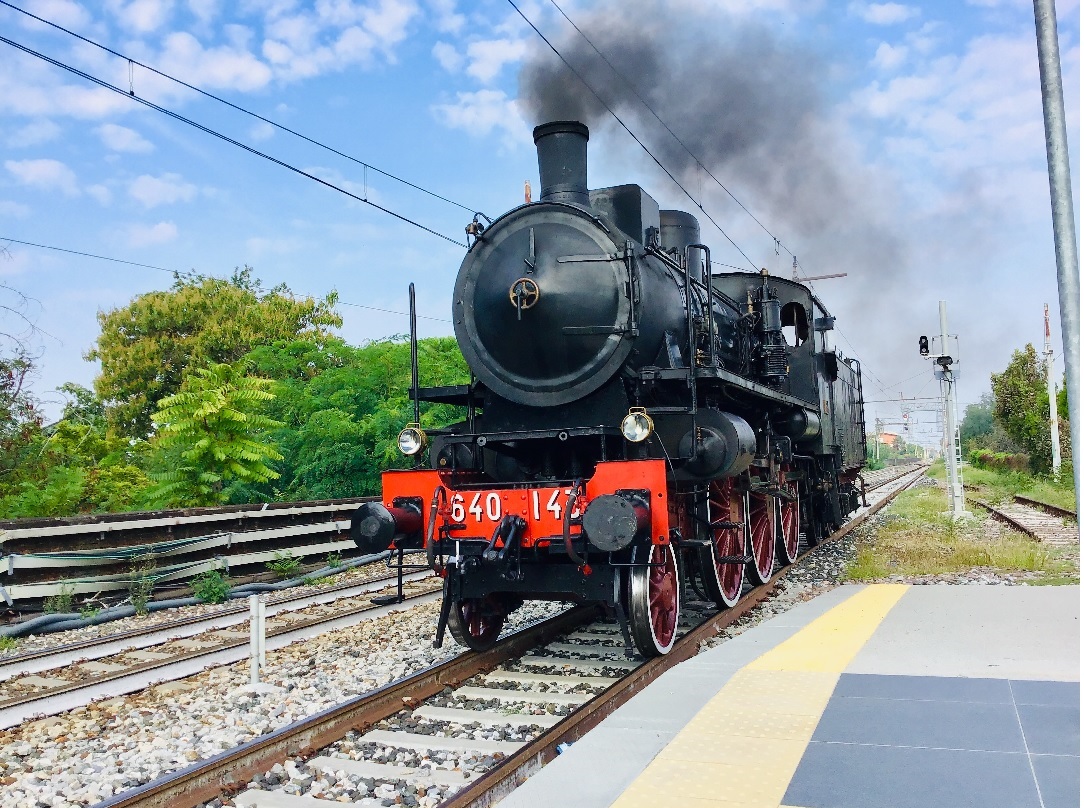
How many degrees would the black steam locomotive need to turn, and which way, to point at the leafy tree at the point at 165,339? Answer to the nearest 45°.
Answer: approximately 90° to its right

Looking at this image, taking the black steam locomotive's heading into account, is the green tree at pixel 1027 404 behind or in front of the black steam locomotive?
behind

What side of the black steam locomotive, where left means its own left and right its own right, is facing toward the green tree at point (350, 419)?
right

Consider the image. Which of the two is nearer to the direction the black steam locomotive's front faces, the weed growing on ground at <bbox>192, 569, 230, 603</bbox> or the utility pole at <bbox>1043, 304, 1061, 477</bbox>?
the weed growing on ground

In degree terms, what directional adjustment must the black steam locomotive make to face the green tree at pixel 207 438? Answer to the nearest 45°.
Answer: approximately 90° to its right

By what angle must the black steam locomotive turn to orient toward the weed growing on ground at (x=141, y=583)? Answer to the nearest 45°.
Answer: approximately 90° to its right

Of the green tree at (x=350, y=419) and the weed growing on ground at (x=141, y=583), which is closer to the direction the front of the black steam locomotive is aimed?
the weed growing on ground

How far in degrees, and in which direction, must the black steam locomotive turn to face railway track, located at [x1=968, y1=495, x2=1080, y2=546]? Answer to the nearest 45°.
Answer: approximately 180°

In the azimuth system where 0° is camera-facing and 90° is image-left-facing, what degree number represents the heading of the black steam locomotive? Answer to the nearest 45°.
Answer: approximately 45°

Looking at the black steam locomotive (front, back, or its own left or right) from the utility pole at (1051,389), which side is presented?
back
